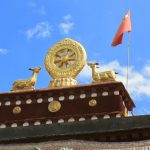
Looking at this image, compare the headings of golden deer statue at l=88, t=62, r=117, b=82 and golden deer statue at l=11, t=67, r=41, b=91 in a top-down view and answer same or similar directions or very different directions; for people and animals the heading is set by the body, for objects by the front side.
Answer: very different directions

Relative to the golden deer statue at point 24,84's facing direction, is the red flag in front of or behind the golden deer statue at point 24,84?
in front

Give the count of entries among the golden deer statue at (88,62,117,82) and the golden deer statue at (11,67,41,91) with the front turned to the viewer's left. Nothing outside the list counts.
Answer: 1

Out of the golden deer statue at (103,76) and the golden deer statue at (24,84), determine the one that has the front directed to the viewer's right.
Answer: the golden deer statue at (24,84)

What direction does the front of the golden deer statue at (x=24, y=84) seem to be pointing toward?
to the viewer's right

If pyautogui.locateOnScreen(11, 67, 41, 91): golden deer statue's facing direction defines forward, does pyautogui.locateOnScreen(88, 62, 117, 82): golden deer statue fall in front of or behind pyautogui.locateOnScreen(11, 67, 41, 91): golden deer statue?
in front

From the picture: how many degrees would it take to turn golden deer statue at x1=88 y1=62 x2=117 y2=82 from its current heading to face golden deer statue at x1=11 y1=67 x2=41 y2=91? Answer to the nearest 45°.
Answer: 0° — it already faces it

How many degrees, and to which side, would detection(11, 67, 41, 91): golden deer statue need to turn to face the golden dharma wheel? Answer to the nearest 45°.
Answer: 0° — it already faces it

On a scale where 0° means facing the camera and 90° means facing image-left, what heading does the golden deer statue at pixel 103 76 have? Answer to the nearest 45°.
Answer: approximately 90°
